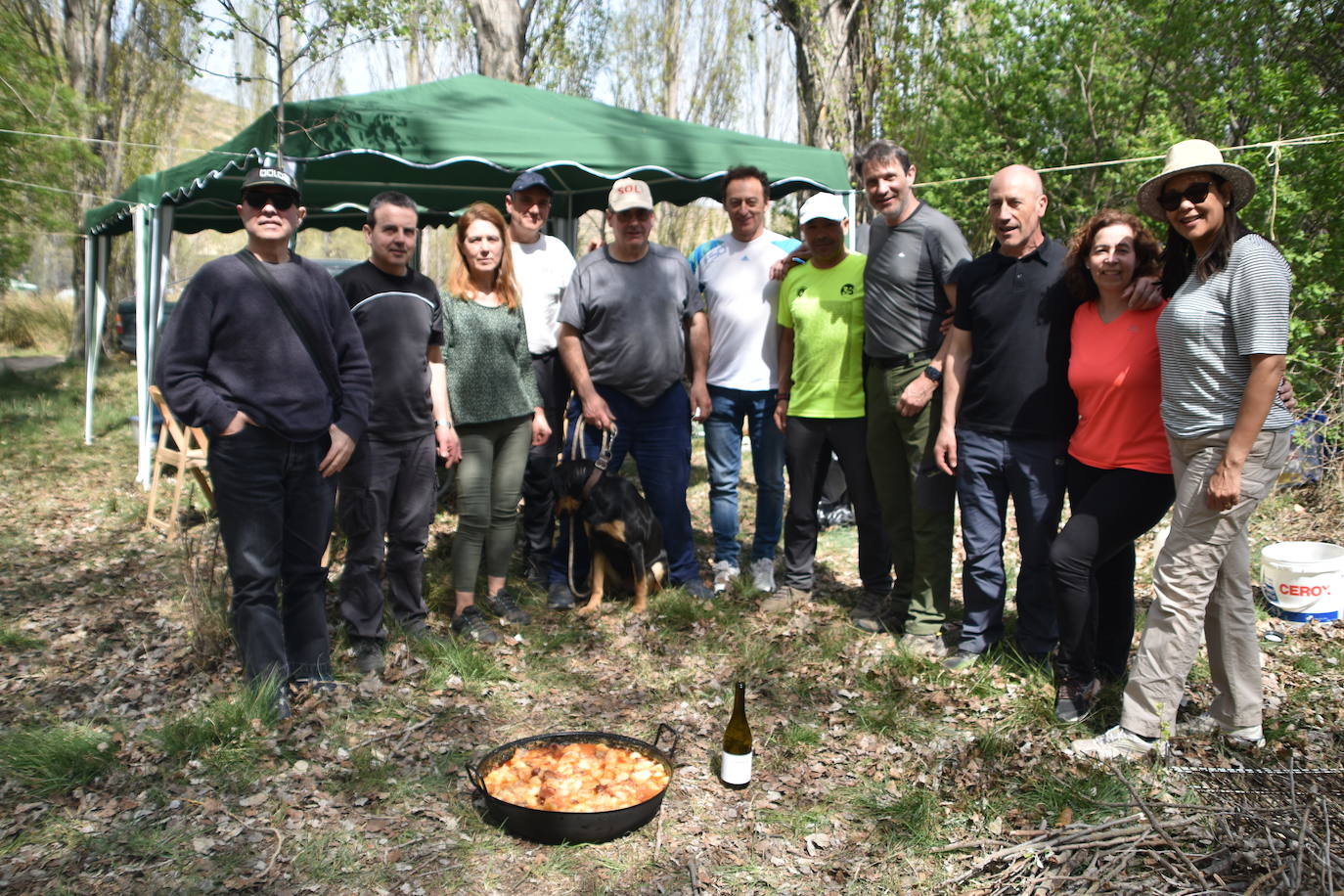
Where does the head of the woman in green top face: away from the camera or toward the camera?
toward the camera

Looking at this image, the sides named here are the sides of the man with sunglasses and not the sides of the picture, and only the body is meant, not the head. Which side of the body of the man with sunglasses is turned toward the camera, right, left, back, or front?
front

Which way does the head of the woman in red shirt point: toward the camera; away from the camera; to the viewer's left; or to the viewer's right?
toward the camera

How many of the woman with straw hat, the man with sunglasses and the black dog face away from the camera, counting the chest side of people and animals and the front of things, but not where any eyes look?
0

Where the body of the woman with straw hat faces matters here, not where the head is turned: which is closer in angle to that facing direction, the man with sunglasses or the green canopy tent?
the man with sunglasses

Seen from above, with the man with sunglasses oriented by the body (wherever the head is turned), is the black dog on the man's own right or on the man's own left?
on the man's own left

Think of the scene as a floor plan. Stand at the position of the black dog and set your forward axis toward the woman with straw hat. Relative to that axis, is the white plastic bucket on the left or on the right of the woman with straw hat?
left

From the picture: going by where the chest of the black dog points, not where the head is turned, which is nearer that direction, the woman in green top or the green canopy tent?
the woman in green top

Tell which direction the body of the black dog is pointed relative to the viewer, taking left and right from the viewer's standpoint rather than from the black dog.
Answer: facing the viewer and to the left of the viewer

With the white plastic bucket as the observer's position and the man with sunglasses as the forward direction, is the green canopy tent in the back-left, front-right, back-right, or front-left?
front-right

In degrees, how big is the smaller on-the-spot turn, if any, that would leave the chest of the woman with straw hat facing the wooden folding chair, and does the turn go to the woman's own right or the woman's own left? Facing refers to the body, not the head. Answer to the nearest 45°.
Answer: approximately 45° to the woman's own right
